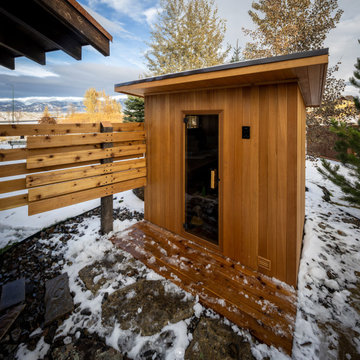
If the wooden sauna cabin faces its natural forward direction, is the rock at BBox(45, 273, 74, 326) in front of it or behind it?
in front

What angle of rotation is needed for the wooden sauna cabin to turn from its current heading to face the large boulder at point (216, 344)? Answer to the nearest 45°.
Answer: approximately 45° to its left

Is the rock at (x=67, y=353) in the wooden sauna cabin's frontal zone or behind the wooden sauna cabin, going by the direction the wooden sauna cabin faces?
frontal zone

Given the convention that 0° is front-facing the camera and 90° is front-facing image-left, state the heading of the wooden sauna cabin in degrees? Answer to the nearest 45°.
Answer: approximately 45°

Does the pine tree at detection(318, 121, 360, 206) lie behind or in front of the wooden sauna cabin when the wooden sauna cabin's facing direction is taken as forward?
behind

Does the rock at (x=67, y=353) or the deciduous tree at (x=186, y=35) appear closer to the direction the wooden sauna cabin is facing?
the rock

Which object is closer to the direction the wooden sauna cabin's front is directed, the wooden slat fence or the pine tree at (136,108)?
the wooden slat fence
